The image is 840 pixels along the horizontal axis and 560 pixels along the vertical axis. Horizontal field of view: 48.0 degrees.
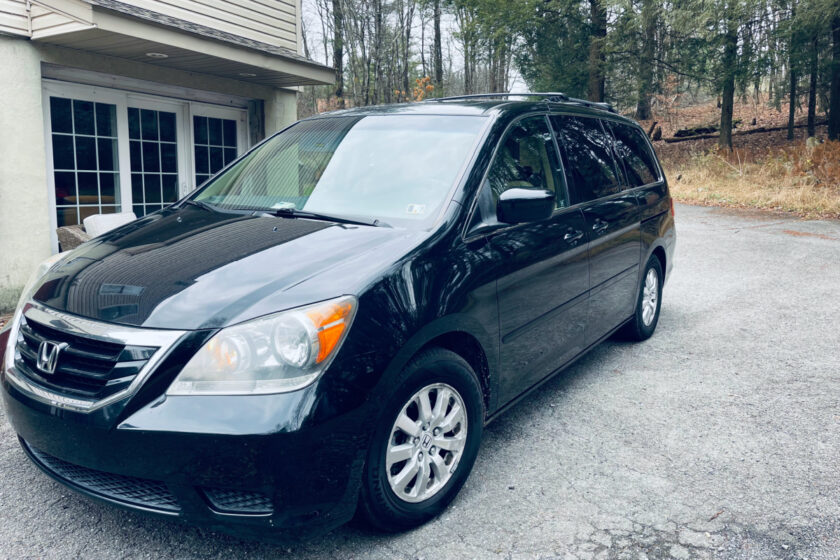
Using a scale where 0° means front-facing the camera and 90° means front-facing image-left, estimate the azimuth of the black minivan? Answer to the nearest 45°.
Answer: approximately 45°

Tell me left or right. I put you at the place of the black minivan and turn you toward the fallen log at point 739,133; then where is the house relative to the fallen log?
left

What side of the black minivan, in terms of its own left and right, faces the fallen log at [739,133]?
back

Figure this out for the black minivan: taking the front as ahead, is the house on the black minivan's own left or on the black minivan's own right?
on the black minivan's own right
